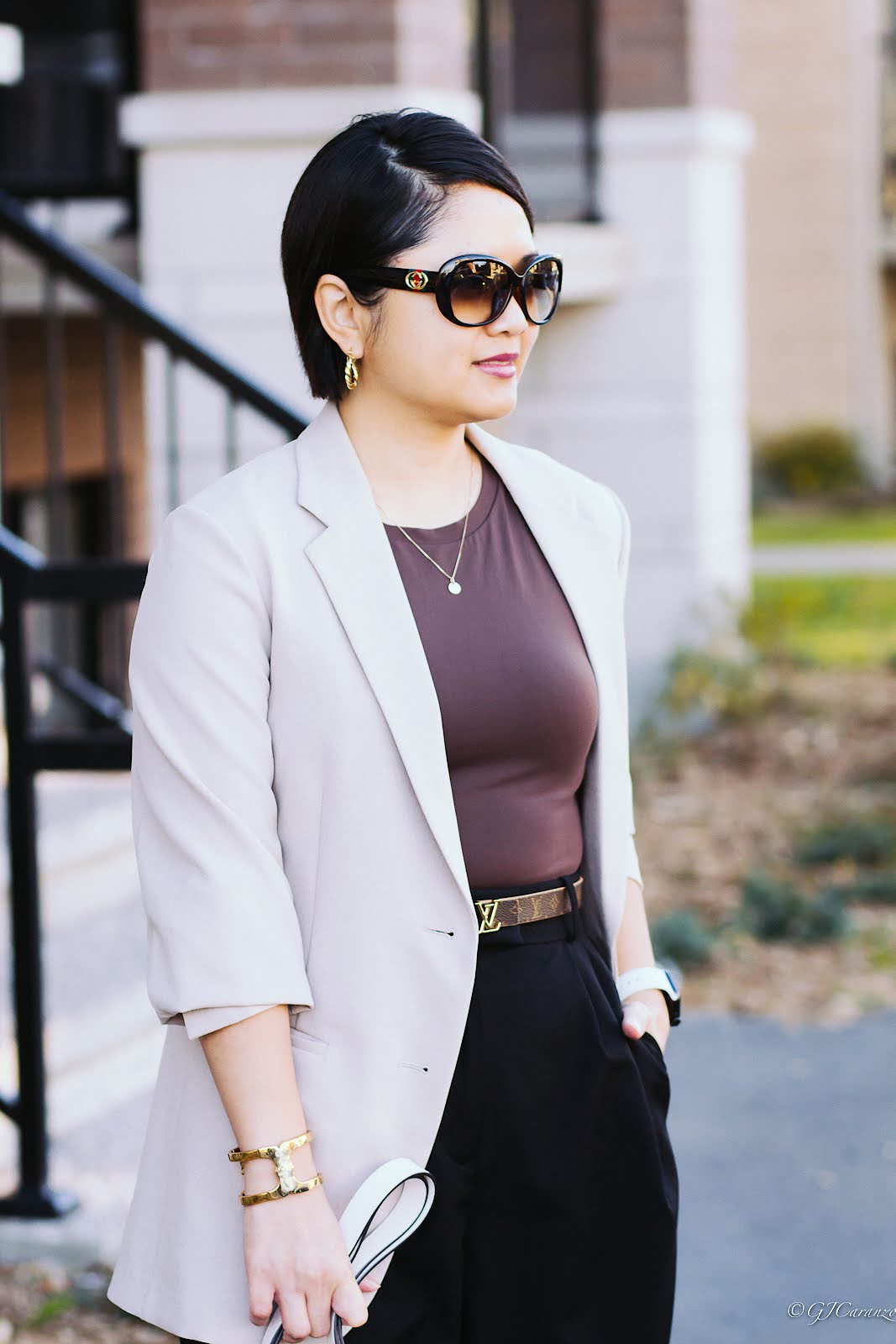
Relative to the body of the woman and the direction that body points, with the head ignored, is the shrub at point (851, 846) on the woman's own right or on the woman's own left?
on the woman's own left

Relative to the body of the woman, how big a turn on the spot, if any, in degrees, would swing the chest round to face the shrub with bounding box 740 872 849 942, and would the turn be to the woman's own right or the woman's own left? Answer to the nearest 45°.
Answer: approximately 135° to the woman's own left

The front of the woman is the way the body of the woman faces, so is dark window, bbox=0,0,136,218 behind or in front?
behind

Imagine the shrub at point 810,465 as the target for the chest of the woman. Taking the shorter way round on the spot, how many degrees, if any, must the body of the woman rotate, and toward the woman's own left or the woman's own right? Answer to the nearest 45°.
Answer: approximately 135° to the woman's own left

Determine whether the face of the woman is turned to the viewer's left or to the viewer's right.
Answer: to the viewer's right

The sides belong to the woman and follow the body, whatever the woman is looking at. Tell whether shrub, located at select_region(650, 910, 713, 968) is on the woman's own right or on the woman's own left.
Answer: on the woman's own left

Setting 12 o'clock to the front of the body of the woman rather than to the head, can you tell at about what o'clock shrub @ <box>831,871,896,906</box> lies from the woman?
The shrub is roughly at 8 o'clock from the woman.

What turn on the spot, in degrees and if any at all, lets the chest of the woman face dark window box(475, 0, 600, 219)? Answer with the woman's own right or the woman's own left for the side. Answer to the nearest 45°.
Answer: approximately 135° to the woman's own left

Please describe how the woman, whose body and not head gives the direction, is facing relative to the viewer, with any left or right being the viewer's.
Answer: facing the viewer and to the right of the viewer
